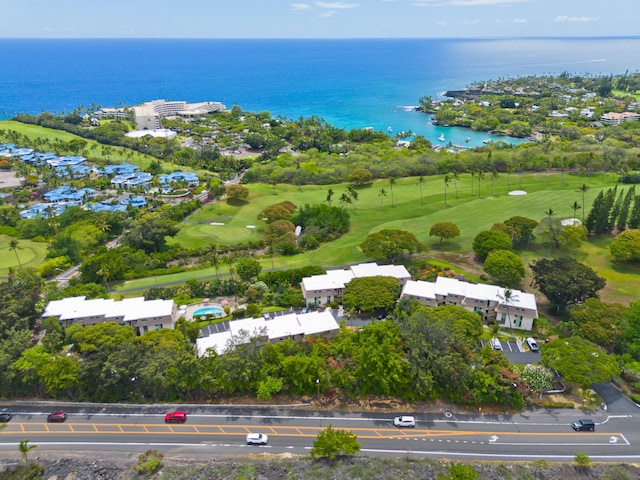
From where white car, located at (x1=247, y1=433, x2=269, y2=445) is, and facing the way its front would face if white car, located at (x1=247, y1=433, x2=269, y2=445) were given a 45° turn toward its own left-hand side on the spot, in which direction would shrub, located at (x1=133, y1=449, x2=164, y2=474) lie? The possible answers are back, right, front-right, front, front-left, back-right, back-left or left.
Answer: back-left

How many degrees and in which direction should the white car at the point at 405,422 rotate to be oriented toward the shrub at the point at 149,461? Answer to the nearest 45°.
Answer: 0° — it already faces it

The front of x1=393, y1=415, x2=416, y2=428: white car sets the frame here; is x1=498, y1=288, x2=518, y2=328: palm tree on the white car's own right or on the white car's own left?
on the white car's own right

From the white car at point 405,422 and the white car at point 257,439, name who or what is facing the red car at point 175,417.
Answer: the white car at point 405,422

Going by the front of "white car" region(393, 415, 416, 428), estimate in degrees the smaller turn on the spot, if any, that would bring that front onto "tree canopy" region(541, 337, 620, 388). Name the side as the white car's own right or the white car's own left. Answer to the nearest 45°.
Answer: approximately 135° to the white car's own right

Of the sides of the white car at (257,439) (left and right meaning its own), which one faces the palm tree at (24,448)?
back

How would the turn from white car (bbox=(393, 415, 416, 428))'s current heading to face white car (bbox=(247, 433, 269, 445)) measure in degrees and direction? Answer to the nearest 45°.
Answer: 0° — it already faces it

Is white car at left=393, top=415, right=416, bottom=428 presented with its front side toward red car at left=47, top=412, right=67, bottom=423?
yes

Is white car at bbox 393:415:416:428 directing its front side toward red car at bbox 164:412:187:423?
yes

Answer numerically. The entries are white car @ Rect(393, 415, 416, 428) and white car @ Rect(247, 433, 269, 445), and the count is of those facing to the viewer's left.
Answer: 1

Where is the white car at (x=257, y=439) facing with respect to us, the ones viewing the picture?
facing to the right of the viewer

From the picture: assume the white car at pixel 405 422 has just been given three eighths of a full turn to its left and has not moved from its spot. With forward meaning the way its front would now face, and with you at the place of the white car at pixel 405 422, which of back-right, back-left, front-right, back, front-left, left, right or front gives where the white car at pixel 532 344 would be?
left

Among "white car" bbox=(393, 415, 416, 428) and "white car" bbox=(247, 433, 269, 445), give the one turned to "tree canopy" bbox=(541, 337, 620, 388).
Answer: "white car" bbox=(247, 433, 269, 445)

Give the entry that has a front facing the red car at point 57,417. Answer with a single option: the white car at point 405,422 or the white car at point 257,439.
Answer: the white car at point 405,422

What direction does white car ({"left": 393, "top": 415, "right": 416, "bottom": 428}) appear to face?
to the viewer's left

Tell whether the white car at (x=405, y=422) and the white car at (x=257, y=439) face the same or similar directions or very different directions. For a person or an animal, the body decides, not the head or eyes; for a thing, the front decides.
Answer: very different directions

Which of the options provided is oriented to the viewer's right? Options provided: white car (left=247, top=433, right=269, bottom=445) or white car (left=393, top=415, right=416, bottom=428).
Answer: white car (left=247, top=433, right=269, bottom=445)

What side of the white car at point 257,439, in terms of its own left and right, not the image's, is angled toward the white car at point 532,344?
front

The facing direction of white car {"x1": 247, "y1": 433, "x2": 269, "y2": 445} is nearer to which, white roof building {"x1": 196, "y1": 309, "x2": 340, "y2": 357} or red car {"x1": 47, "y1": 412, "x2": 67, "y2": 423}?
the white roof building

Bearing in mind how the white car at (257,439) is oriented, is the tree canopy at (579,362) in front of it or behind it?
in front
